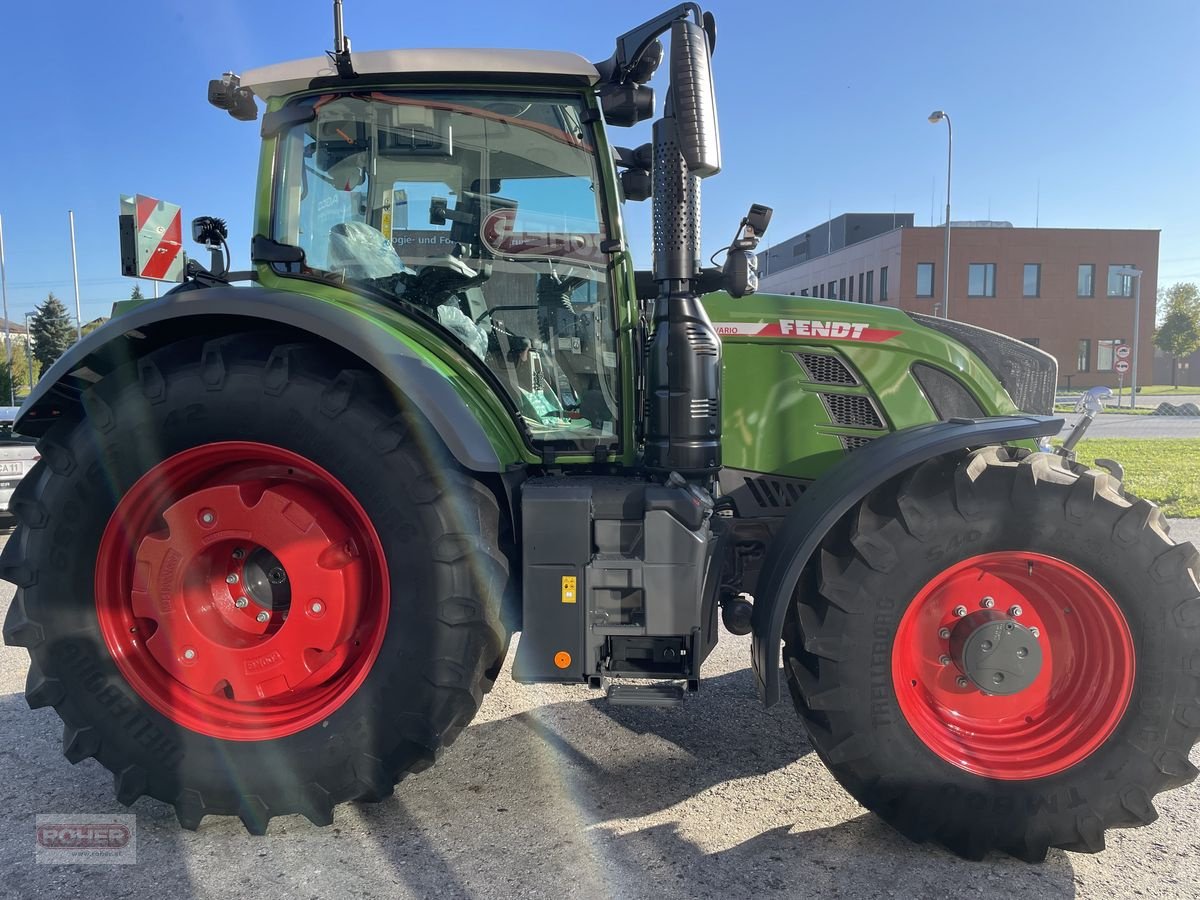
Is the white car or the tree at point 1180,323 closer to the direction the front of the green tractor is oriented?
the tree

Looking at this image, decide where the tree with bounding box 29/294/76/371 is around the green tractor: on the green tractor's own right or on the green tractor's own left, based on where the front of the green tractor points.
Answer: on the green tractor's own left

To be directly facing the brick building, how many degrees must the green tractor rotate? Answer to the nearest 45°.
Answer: approximately 45° to its left

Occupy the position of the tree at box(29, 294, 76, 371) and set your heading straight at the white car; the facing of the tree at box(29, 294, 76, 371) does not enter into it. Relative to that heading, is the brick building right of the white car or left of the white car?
left

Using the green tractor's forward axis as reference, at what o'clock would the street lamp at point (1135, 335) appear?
The street lamp is roughly at 10 o'clock from the green tractor.

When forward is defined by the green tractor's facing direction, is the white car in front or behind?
behind

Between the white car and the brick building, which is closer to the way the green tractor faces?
the brick building

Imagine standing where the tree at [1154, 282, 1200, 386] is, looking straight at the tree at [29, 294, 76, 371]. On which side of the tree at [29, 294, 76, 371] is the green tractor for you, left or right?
left

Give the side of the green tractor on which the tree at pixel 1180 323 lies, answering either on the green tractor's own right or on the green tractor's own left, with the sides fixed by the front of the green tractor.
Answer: on the green tractor's own left

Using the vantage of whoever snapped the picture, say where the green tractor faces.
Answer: facing to the right of the viewer
